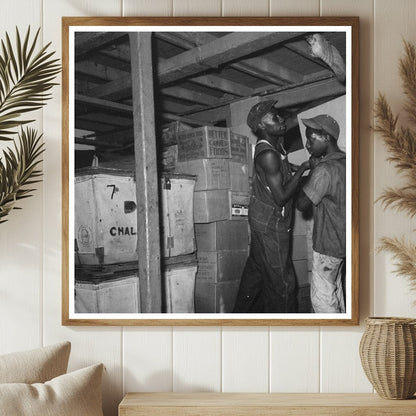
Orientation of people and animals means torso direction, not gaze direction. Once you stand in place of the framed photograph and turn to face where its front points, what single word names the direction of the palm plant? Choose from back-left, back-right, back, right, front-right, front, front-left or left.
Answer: right

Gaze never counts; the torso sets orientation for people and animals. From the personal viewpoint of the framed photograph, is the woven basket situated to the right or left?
on its left

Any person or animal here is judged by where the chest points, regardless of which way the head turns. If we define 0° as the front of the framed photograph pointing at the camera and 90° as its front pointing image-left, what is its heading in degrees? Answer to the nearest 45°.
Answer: approximately 0°
